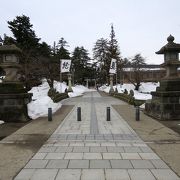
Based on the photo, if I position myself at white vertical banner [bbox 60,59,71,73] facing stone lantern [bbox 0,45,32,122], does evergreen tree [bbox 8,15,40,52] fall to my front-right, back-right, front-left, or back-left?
back-right

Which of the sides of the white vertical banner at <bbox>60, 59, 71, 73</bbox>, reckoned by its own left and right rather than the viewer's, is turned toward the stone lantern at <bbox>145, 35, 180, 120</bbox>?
front

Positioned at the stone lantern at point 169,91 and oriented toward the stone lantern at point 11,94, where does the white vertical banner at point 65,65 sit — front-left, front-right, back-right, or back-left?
front-right

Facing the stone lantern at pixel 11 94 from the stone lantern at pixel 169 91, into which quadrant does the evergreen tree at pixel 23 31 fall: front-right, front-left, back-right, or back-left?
front-right

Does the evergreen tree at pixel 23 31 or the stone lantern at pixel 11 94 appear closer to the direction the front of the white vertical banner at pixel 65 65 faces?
the stone lantern

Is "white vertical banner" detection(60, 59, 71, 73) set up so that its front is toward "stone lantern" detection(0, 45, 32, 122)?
yes

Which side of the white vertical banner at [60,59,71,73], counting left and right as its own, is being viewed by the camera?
front

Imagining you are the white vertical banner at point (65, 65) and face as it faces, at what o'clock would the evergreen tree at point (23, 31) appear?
The evergreen tree is roughly at 5 o'clock from the white vertical banner.
